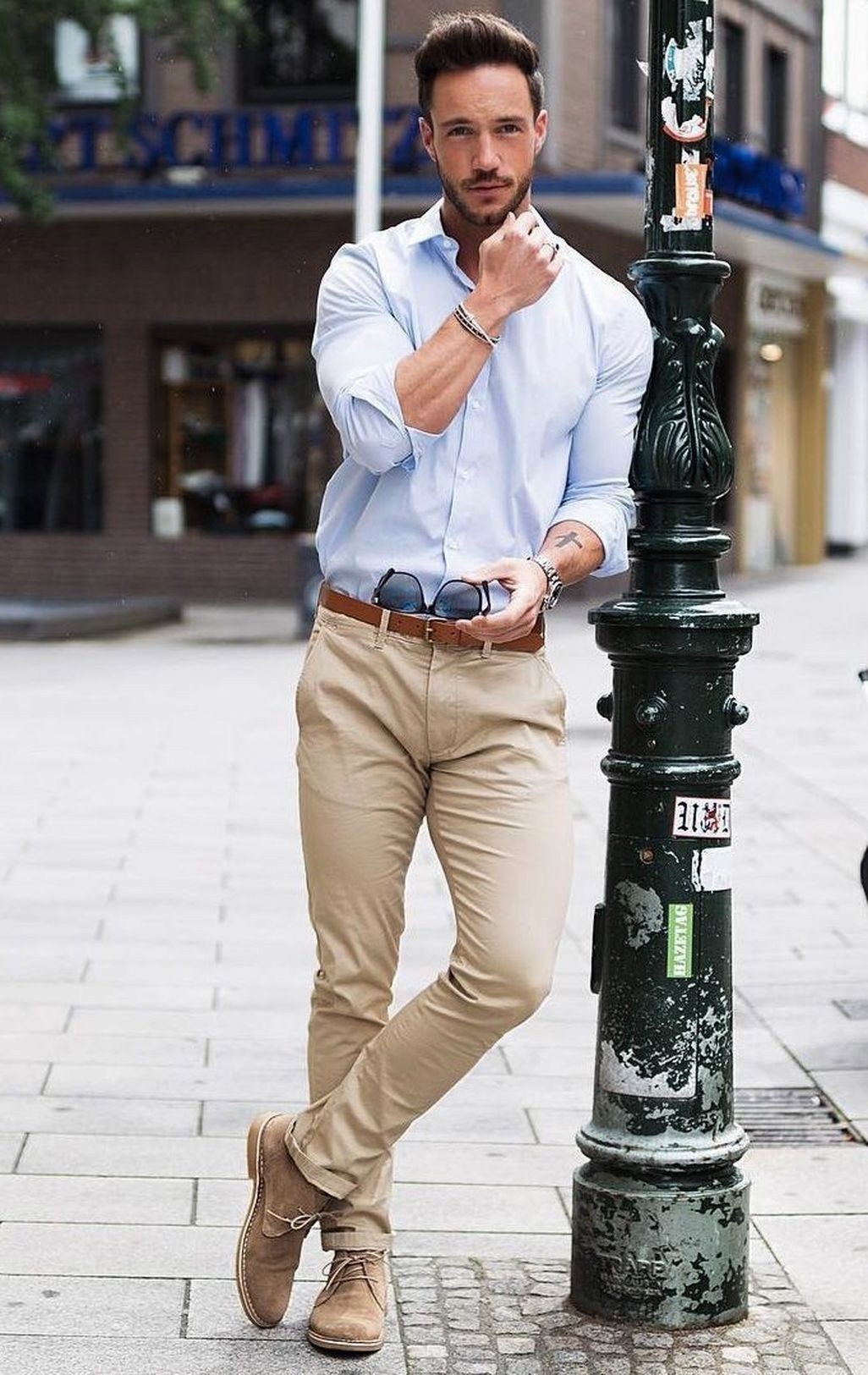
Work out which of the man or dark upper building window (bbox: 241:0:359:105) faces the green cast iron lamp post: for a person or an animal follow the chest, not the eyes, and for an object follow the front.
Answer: the dark upper building window

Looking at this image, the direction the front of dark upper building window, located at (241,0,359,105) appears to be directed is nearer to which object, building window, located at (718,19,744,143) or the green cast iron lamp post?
the green cast iron lamp post

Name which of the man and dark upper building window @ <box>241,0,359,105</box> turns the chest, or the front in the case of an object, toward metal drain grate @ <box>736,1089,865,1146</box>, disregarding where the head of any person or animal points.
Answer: the dark upper building window

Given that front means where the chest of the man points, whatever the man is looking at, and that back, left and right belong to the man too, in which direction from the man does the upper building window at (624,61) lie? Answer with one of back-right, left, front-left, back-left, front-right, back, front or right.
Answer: back

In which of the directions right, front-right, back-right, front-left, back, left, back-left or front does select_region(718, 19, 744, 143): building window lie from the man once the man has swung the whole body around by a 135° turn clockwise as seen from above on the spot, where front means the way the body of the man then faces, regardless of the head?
front-right

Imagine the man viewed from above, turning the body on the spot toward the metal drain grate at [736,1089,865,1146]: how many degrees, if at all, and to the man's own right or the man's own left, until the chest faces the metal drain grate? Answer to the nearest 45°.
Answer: approximately 135° to the man's own left

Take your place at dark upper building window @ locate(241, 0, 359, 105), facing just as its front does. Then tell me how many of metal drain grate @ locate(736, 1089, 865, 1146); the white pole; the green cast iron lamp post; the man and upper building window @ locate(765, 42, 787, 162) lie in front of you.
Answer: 4

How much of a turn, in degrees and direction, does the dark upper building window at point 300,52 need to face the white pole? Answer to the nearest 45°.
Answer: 0° — it already faces it

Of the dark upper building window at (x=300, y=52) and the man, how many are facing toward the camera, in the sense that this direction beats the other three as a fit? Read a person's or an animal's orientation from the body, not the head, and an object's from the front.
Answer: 2
